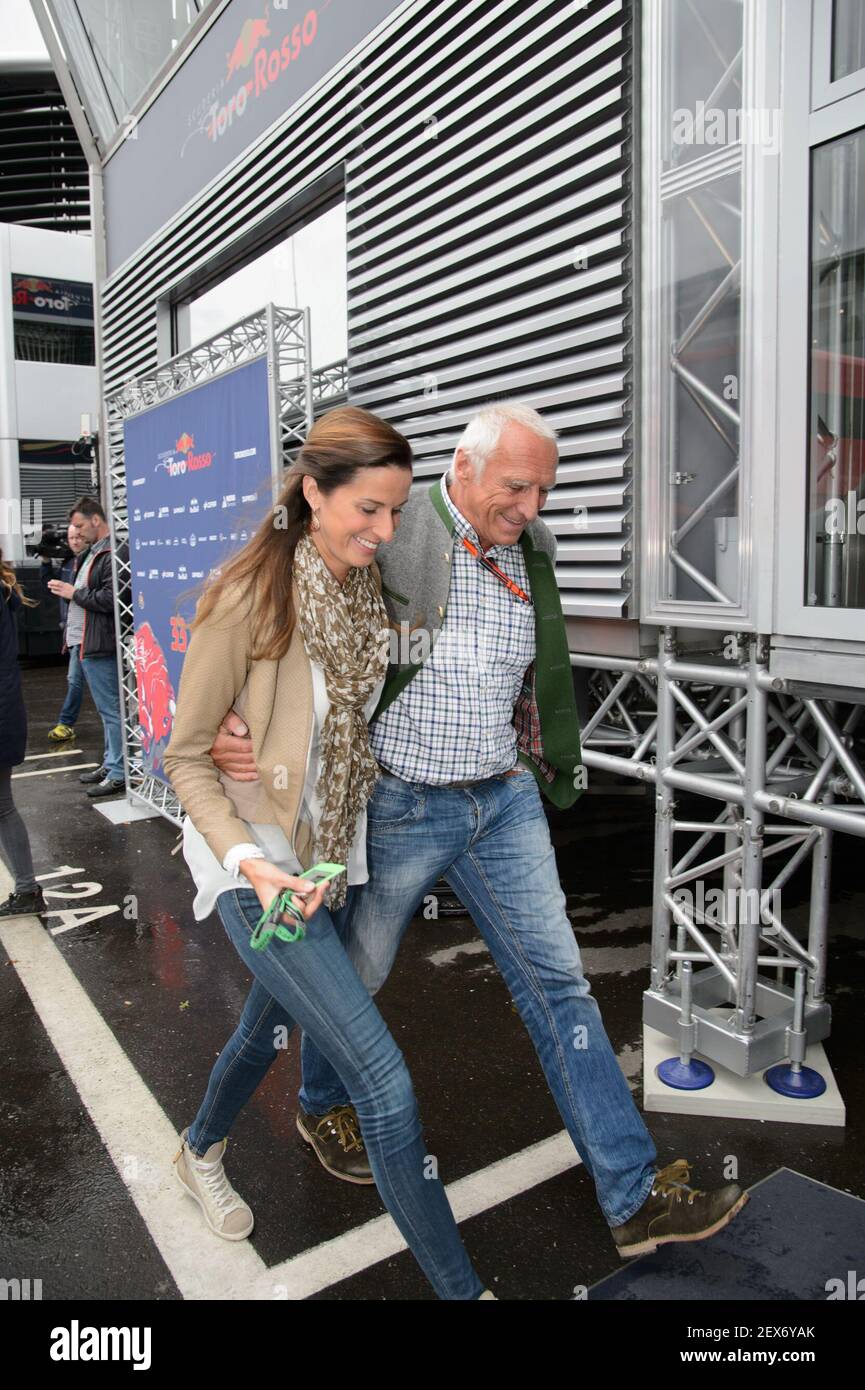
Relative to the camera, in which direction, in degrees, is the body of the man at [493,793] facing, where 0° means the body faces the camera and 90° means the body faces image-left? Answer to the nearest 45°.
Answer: approximately 315°

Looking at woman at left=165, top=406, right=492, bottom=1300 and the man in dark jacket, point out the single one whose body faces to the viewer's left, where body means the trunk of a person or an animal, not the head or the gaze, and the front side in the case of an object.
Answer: the man in dark jacket

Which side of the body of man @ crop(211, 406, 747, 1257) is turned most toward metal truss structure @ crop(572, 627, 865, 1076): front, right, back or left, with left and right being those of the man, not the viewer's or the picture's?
left

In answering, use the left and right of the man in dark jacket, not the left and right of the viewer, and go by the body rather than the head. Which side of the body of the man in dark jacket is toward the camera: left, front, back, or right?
left

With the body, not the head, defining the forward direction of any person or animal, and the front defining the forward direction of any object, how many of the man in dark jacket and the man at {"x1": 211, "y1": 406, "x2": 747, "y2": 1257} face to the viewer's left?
1

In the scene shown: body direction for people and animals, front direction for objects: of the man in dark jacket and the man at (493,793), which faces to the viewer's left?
the man in dark jacket

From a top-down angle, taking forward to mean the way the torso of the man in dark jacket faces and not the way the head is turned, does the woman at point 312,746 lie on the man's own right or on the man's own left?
on the man's own left

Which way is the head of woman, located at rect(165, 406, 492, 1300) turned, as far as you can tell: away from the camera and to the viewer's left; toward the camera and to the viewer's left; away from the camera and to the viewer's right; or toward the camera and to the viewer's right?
toward the camera and to the viewer's right

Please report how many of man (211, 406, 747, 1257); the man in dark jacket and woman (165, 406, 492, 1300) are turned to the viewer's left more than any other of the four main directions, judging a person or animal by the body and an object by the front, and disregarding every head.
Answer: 1

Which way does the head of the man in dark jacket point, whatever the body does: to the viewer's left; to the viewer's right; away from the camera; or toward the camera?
to the viewer's left

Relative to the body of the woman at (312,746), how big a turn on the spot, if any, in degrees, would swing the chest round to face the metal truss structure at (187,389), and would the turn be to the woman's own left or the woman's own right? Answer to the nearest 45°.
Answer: approximately 135° to the woman's own left

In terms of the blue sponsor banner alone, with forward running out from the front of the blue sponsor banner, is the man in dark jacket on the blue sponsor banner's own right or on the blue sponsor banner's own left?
on the blue sponsor banner's own right
